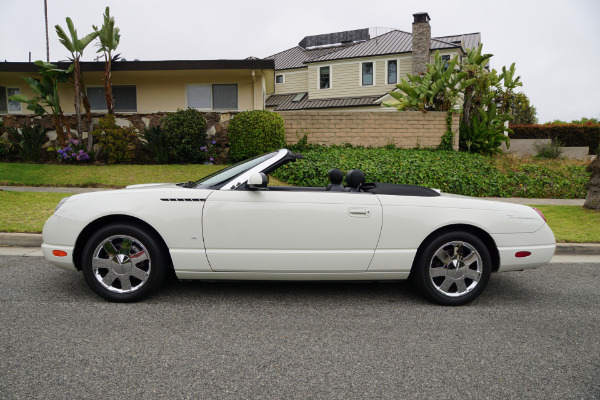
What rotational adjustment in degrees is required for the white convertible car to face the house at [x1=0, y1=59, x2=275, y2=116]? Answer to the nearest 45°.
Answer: approximately 90° to its right

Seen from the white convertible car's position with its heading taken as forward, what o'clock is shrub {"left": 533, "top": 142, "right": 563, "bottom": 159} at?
The shrub is roughly at 4 o'clock from the white convertible car.

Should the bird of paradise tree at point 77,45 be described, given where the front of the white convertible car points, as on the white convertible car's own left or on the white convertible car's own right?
on the white convertible car's own right

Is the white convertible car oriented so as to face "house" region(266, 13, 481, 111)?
no

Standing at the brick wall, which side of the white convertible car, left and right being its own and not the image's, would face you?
right

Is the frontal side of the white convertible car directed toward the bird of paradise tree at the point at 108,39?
no

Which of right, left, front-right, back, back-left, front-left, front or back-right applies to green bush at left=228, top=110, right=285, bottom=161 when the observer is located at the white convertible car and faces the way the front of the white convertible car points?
right

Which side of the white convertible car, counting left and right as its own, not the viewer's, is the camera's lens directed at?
left

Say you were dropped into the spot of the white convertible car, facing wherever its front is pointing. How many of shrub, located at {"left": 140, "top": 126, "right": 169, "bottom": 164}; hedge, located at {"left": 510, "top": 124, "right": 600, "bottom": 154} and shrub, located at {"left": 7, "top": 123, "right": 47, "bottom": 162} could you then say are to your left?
0
